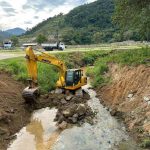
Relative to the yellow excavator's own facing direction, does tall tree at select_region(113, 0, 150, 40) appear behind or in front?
behind

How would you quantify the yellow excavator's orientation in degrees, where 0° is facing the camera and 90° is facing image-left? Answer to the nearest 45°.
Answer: approximately 45°
